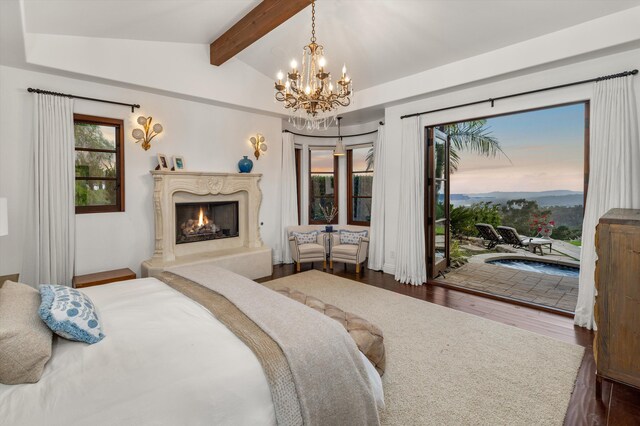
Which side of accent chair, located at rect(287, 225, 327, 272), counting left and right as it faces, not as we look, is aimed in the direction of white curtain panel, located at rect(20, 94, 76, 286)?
right

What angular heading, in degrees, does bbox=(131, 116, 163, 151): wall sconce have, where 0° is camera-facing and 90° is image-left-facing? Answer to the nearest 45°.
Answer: approximately 0°

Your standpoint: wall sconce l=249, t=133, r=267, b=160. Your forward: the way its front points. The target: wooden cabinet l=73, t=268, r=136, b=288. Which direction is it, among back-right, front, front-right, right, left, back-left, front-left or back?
front-right

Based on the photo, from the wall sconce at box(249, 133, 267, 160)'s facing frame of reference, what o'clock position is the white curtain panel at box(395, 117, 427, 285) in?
The white curtain panel is roughly at 10 o'clock from the wall sconce.

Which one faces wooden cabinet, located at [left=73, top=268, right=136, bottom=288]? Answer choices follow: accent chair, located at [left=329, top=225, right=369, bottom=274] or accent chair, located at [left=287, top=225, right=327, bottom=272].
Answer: accent chair, located at [left=329, top=225, right=369, bottom=274]

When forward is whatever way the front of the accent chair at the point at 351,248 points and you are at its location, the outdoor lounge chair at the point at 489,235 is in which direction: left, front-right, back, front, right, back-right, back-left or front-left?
back

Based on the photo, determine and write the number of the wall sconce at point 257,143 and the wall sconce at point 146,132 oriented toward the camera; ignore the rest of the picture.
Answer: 2

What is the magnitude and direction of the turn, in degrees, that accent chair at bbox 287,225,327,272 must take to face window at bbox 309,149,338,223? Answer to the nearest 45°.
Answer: approximately 135° to its left

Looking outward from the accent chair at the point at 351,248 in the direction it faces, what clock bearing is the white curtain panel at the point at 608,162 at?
The white curtain panel is roughly at 9 o'clock from the accent chair.
